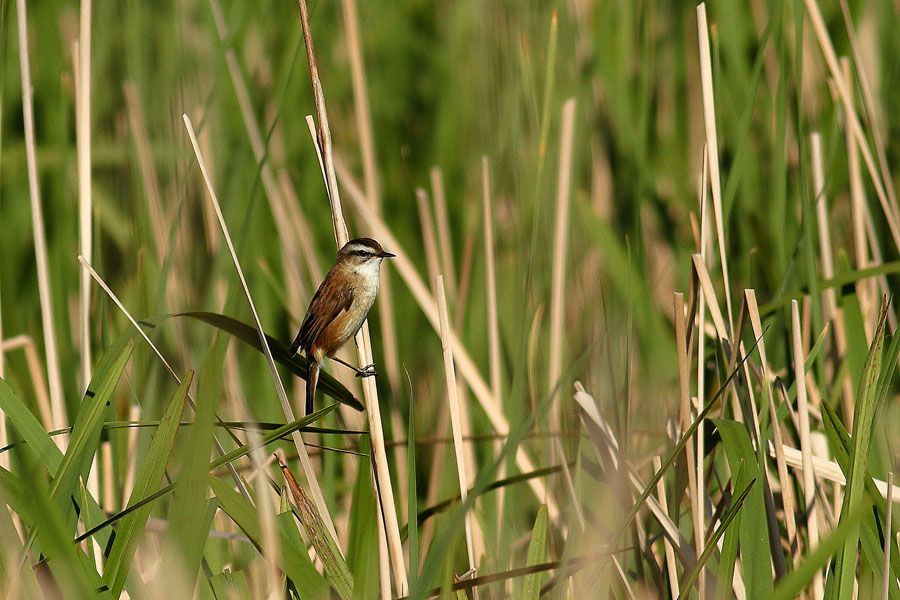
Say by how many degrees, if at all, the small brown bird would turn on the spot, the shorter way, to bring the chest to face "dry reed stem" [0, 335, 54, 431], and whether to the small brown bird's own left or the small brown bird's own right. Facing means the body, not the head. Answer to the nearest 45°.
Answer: approximately 180°

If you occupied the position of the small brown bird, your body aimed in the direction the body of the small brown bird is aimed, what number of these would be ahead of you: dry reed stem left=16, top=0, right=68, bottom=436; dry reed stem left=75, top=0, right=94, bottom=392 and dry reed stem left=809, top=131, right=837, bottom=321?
1

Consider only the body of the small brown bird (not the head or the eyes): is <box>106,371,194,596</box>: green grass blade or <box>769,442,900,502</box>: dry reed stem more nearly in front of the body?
the dry reed stem

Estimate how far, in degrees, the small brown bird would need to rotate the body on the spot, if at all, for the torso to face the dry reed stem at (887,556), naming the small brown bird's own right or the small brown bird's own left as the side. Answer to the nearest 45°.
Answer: approximately 45° to the small brown bird's own right

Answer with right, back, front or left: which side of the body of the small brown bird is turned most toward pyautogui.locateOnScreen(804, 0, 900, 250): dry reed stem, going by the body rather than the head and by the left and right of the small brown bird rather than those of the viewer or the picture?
front

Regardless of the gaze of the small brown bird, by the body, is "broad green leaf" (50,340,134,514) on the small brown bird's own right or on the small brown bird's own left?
on the small brown bird's own right

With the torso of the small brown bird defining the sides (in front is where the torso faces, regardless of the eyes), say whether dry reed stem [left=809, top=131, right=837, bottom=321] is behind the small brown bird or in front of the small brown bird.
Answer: in front

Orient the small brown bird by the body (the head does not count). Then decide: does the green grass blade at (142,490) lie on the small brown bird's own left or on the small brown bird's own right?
on the small brown bird's own right

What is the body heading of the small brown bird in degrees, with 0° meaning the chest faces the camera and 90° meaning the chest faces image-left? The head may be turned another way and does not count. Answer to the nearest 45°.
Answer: approximately 270°

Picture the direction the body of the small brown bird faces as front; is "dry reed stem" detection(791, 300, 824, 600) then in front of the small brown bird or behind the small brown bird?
in front
